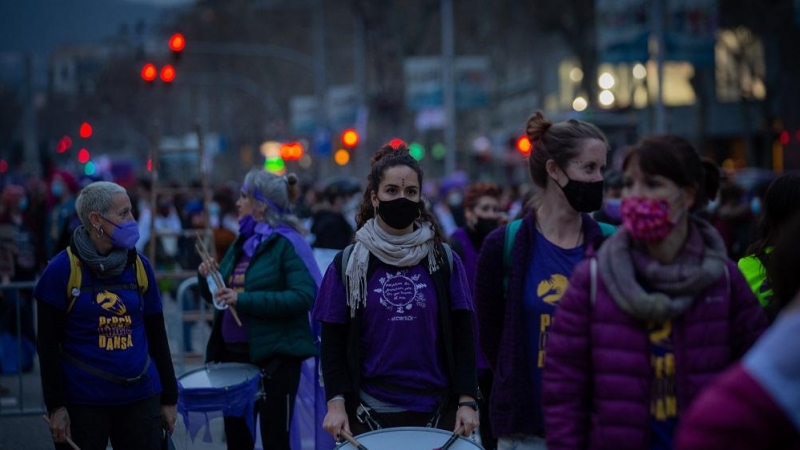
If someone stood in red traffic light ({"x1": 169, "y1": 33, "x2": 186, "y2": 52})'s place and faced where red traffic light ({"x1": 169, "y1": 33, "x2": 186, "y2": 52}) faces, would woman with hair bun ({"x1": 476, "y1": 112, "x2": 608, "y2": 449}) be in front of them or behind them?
in front

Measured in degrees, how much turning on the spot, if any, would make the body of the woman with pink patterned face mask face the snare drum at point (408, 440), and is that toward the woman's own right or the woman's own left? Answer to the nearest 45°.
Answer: approximately 135° to the woman's own right

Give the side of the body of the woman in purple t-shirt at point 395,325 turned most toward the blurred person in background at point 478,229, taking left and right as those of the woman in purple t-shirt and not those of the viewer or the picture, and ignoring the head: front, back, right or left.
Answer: back

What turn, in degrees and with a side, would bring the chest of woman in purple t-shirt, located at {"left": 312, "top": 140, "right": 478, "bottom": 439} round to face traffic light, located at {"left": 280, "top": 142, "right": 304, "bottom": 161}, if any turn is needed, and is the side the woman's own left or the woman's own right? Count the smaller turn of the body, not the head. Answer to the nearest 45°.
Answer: approximately 180°

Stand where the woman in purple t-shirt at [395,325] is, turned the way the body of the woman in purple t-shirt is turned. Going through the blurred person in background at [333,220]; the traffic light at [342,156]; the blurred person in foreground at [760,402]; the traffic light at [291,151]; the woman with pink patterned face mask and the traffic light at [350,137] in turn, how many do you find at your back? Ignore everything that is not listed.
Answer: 4
